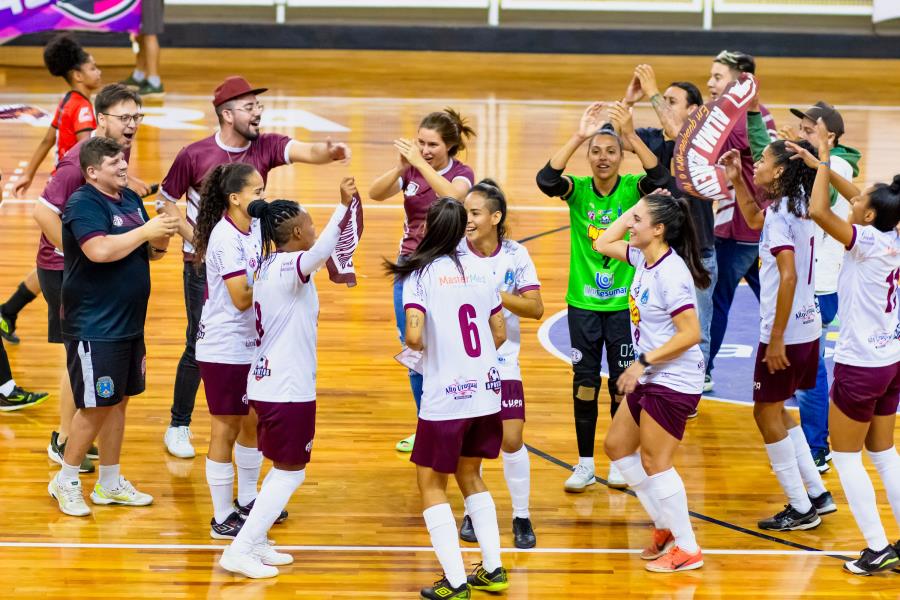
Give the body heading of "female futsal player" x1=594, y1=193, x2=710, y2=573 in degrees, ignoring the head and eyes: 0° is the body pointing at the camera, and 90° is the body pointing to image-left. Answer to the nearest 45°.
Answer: approximately 90°

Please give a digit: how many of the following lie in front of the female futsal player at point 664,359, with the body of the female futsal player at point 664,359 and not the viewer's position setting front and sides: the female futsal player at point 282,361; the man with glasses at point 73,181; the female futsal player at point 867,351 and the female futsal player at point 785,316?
2

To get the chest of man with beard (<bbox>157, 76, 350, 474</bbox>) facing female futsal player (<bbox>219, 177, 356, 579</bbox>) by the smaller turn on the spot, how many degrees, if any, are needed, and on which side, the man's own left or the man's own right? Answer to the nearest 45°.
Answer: approximately 45° to the man's own right

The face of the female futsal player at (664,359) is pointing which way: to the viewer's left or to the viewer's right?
to the viewer's left

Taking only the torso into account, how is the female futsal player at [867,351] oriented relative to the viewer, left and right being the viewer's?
facing away from the viewer and to the left of the viewer

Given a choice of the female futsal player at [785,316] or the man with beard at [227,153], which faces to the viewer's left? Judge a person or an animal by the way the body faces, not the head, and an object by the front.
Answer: the female futsal player

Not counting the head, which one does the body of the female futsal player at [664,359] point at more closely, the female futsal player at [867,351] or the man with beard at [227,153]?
the man with beard

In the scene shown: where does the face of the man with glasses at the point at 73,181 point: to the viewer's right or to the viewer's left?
to the viewer's right

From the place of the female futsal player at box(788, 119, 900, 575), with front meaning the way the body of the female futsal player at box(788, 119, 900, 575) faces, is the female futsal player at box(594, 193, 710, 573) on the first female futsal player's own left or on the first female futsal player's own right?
on the first female futsal player's own left

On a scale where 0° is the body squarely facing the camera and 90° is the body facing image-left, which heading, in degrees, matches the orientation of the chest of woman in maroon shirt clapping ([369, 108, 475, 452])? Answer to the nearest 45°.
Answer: approximately 45°
